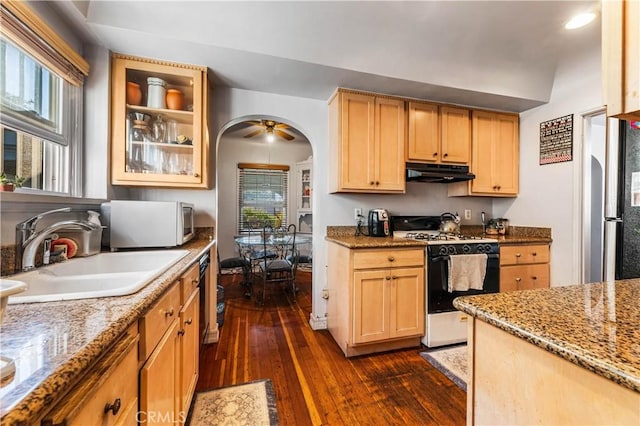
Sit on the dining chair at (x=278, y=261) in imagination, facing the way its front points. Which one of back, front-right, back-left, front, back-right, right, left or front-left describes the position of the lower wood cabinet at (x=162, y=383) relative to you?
back

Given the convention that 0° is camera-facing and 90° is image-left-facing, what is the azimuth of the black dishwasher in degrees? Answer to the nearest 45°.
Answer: approximately 270°

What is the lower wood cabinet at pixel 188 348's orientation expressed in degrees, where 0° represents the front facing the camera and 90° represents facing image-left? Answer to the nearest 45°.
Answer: approximately 270°

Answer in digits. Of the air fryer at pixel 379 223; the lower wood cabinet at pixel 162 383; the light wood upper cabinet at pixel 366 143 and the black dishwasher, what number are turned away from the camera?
0

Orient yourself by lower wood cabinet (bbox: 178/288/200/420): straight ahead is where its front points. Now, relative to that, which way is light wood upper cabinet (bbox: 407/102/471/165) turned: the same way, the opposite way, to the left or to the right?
to the right

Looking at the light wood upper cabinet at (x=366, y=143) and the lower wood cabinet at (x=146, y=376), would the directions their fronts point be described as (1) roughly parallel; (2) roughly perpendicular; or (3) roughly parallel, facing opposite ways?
roughly perpendicular

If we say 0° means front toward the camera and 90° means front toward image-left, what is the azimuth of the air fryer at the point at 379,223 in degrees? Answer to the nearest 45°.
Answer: approximately 0°

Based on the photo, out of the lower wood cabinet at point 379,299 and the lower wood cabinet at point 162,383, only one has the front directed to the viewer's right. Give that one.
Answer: the lower wood cabinet at point 162,383

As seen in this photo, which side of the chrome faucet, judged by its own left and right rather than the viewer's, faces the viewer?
right

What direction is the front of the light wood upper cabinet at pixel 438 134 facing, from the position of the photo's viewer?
facing the viewer and to the right of the viewer

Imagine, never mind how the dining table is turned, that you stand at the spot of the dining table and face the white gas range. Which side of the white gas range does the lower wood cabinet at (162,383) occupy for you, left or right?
right

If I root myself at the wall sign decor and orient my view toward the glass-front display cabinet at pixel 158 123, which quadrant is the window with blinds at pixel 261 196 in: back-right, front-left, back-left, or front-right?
front-right

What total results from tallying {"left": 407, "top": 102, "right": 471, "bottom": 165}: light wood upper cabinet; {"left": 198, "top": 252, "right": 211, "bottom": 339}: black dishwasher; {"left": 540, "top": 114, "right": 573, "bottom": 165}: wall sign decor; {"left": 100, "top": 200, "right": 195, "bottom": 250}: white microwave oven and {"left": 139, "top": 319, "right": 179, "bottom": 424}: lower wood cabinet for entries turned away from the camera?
0

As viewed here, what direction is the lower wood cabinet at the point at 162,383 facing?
to the viewer's right
